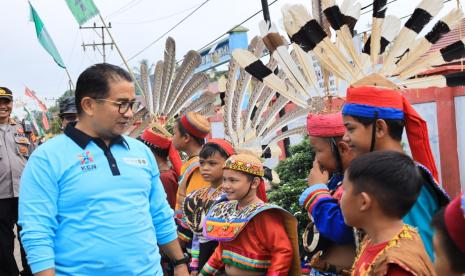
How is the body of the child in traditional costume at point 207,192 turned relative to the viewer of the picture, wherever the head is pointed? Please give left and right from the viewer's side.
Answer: facing the viewer and to the left of the viewer

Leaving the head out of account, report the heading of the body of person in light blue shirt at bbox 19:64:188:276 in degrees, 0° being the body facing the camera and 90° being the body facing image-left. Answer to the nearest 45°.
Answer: approximately 315°

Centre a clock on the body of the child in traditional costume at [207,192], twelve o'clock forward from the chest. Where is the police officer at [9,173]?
The police officer is roughly at 3 o'clock from the child in traditional costume.

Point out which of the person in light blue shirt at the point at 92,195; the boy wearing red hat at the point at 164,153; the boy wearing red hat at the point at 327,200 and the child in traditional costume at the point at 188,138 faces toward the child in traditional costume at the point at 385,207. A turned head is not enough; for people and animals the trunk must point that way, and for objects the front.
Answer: the person in light blue shirt

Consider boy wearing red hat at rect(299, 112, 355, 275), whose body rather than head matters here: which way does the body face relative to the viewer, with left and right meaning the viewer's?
facing to the left of the viewer

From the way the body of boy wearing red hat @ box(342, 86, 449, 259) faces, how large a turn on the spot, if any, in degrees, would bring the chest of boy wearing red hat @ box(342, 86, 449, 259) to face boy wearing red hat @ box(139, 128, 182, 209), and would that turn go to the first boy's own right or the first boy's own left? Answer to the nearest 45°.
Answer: approximately 45° to the first boy's own right

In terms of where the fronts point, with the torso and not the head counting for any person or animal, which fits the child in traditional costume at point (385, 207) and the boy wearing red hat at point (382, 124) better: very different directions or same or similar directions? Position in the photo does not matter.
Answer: same or similar directions

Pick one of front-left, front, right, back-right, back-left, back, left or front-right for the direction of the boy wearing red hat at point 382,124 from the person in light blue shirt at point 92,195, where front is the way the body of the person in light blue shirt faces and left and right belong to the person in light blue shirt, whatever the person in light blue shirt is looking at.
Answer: front-left

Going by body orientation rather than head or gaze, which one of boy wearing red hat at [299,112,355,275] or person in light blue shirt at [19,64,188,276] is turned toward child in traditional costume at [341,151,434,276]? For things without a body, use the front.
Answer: the person in light blue shirt

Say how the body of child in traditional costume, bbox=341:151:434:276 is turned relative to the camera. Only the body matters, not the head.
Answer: to the viewer's left

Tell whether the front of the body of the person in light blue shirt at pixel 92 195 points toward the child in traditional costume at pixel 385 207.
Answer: yes
